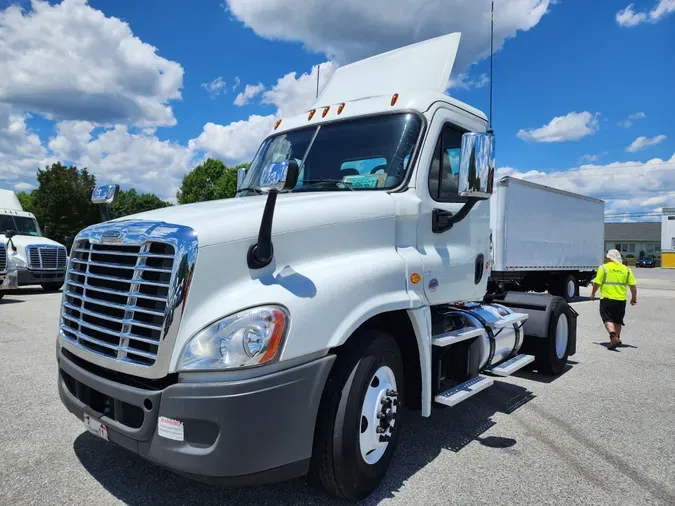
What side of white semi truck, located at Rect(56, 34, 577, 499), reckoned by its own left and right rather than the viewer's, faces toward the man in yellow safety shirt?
back

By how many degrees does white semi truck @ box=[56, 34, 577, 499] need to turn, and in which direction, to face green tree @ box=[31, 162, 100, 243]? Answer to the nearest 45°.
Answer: approximately 90° to its right

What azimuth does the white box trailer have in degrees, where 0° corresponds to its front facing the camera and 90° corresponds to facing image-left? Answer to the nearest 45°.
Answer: approximately 45°

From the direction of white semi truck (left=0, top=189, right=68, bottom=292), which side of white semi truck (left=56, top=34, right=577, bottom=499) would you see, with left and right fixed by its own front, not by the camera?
right

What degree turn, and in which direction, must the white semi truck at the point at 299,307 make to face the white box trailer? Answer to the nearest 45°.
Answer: approximately 180°

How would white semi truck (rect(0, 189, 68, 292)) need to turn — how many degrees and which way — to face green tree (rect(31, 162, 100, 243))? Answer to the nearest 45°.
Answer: approximately 135° to its left

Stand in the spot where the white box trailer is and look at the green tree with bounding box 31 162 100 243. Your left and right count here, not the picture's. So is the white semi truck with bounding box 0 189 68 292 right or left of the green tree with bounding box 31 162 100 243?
left

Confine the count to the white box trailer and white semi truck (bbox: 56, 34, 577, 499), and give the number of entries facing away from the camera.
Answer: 0

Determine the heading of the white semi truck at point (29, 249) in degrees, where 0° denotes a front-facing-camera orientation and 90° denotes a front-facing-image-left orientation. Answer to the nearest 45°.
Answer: approximately 315°
